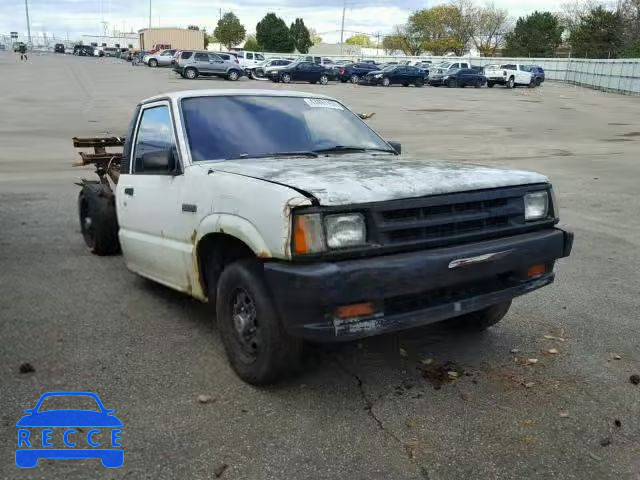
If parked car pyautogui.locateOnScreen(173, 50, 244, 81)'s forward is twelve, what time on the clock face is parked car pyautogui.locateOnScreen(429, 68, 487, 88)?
parked car pyautogui.locateOnScreen(429, 68, 487, 88) is roughly at 12 o'clock from parked car pyautogui.locateOnScreen(173, 50, 244, 81).

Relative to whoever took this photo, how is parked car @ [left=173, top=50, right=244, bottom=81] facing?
facing to the right of the viewer

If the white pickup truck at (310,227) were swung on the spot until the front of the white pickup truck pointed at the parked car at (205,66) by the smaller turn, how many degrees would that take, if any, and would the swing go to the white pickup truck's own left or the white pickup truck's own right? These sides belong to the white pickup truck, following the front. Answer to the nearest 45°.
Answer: approximately 135° to the white pickup truck's own left

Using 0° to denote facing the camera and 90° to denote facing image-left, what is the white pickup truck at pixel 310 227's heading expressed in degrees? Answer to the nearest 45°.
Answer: approximately 315°

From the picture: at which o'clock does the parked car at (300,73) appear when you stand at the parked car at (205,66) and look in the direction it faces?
the parked car at (300,73) is roughly at 12 o'clock from the parked car at (205,66).

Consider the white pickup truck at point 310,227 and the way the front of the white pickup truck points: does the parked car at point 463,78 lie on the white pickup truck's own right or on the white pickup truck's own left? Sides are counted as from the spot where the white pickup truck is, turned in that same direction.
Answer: on the white pickup truck's own left

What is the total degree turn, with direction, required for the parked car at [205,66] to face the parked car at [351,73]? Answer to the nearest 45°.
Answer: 0° — it already faces it

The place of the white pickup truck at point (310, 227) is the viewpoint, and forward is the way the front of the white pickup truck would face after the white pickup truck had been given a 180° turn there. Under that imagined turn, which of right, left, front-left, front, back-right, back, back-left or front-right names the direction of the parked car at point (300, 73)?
front-right

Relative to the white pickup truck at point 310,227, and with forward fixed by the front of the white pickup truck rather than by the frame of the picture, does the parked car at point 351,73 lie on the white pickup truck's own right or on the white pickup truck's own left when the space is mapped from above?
on the white pickup truck's own left
